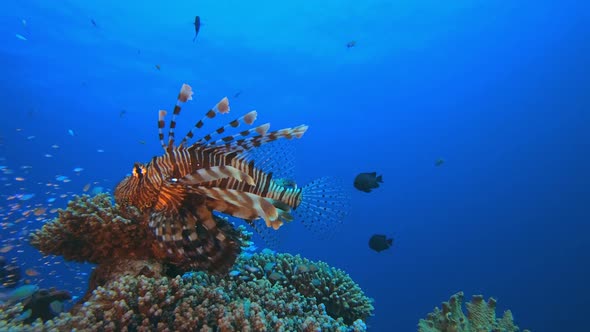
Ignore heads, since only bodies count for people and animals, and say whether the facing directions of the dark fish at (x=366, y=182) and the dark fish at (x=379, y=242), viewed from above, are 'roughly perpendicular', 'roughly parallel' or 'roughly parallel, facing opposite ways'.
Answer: roughly parallel

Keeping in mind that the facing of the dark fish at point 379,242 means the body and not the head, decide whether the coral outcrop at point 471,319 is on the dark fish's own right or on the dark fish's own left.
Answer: on the dark fish's own left

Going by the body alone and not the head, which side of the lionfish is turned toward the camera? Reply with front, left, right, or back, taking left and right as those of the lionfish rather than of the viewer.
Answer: left

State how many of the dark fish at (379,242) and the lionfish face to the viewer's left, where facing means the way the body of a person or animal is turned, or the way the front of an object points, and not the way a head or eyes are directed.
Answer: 2

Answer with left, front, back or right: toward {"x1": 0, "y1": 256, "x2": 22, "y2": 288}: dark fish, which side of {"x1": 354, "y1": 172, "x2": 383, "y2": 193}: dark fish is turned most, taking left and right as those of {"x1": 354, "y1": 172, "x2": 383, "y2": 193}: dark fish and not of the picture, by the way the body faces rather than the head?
front

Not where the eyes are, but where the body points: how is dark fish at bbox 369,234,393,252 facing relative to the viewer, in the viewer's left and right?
facing to the left of the viewer

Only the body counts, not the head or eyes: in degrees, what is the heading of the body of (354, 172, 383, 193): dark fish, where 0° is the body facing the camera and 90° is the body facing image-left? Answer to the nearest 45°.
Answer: approximately 90°
